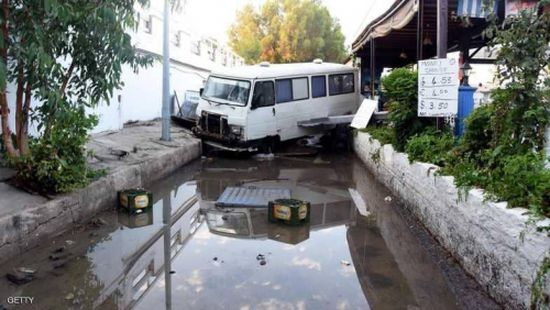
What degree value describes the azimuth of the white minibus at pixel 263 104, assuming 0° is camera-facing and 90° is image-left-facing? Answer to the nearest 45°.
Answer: approximately 45°

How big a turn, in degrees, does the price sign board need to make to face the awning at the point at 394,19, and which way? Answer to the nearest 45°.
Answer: approximately 180°

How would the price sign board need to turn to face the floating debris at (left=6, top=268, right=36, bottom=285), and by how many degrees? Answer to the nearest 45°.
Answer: approximately 45° to its right

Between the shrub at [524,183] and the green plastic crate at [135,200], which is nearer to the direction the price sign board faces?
the shrub

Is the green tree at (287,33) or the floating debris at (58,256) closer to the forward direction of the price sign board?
the floating debris

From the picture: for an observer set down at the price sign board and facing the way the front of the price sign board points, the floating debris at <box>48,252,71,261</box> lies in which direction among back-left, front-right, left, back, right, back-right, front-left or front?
front-right

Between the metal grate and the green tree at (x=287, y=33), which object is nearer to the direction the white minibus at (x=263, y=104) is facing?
the metal grate

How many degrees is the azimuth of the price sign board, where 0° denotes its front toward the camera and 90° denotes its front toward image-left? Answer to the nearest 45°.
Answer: approximately 0°

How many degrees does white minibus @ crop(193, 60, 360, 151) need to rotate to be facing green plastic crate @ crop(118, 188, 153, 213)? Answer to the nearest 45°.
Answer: approximately 45° to its left
